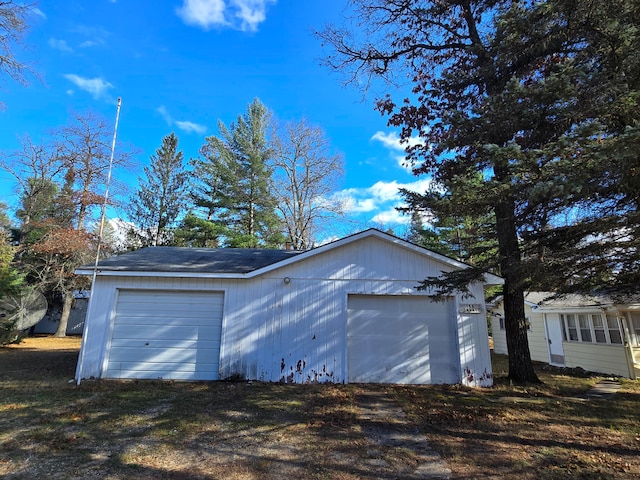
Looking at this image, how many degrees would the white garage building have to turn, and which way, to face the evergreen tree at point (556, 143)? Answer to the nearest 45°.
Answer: approximately 45° to its left

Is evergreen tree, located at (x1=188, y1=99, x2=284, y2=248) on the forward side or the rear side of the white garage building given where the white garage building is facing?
on the rear side

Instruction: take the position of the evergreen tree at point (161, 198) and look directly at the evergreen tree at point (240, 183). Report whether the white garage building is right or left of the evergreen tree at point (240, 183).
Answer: right

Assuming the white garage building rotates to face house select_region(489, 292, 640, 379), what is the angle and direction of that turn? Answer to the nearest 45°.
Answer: approximately 90° to its left

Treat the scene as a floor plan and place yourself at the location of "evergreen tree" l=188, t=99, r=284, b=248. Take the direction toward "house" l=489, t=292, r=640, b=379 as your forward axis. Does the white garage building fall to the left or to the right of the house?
right

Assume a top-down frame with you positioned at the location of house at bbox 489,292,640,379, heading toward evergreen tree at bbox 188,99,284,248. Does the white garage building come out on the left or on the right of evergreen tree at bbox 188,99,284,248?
left

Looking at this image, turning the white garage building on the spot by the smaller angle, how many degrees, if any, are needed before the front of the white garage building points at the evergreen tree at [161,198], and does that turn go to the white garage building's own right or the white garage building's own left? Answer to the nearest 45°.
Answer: approximately 135° to the white garage building's own right

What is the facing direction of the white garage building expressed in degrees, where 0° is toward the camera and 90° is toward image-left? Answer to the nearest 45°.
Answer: approximately 0°

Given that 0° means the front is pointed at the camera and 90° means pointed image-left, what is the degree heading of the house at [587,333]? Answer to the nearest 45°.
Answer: approximately 45°
